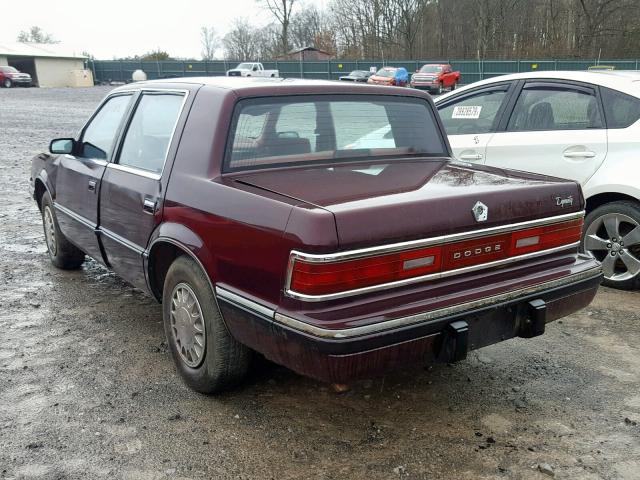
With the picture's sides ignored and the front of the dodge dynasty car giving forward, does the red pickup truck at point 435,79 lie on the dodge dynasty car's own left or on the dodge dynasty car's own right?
on the dodge dynasty car's own right

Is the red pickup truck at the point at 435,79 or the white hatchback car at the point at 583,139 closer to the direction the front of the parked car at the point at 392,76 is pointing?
the white hatchback car

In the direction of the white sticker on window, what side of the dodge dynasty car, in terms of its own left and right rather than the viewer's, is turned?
right

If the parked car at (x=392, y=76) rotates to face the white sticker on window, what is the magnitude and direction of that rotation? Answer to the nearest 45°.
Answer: approximately 45° to its left

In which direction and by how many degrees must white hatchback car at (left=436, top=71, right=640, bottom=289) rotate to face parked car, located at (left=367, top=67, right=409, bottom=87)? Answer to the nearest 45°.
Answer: approximately 90° to its right

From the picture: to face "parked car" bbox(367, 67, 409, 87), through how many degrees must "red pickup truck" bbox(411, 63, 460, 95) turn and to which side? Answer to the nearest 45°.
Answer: approximately 45° to its right

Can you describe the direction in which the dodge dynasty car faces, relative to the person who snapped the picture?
facing away from the viewer and to the left of the viewer

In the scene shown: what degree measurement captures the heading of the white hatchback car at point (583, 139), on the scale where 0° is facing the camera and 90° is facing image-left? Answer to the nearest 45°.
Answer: approximately 90°

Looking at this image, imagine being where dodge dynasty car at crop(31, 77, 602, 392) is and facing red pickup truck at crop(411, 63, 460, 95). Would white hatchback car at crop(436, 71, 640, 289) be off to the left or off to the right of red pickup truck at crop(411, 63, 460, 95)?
right

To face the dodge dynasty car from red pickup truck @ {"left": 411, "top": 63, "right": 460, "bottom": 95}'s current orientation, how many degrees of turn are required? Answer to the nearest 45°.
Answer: approximately 45° to its left
